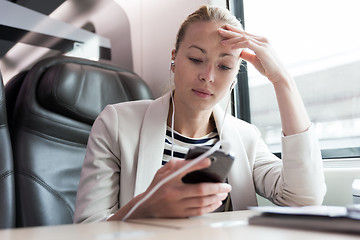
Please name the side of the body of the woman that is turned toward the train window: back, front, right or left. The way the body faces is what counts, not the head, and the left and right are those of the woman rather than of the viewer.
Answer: left

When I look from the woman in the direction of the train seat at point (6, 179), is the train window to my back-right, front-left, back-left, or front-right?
back-right

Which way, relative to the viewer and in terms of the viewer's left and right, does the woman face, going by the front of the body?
facing the viewer and to the right of the viewer

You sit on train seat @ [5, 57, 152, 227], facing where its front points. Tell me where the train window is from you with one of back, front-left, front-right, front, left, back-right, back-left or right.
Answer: front-left
